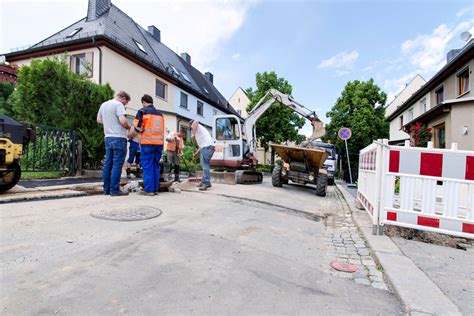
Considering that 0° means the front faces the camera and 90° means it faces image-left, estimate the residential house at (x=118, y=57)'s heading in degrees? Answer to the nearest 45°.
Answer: approximately 315°

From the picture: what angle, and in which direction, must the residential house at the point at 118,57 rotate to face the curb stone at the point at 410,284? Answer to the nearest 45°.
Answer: approximately 45° to its right

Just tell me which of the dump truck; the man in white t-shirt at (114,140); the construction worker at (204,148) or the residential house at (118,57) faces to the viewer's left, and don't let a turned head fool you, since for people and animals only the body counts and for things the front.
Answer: the construction worker

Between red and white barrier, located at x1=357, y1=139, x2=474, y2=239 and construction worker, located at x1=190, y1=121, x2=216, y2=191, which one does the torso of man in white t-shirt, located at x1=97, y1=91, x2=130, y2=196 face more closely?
the construction worker

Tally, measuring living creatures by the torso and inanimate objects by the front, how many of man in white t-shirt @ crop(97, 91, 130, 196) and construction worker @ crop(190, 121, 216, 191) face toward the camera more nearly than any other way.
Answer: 0

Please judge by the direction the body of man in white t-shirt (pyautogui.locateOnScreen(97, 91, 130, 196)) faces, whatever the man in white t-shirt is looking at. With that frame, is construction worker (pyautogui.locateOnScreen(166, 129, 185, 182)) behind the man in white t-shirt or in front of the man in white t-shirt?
in front

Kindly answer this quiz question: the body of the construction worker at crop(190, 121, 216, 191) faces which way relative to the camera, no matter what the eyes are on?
to the viewer's left

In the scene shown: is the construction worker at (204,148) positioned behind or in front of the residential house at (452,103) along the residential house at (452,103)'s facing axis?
in front

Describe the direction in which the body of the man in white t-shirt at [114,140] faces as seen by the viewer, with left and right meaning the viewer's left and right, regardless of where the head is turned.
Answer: facing away from the viewer and to the right of the viewer

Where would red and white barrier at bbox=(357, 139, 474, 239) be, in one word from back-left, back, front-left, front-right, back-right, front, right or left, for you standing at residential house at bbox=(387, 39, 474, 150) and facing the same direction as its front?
front-left
